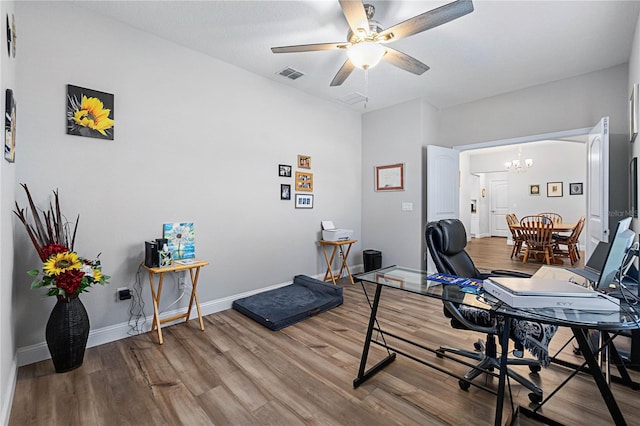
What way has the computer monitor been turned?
to the viewer's left

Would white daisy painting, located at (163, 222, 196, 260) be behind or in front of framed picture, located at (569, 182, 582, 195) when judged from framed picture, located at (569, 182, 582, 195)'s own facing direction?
in front

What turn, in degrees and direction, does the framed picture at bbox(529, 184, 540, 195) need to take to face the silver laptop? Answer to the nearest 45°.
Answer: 0° — it already faces it

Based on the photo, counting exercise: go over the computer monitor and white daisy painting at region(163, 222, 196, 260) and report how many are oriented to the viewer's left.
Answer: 1

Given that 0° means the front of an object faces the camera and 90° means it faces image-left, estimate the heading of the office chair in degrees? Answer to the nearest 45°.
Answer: approximately 315°

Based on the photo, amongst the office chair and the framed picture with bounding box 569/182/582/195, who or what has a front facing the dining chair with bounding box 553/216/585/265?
the framed picture

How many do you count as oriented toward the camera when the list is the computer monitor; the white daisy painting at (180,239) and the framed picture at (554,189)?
2
